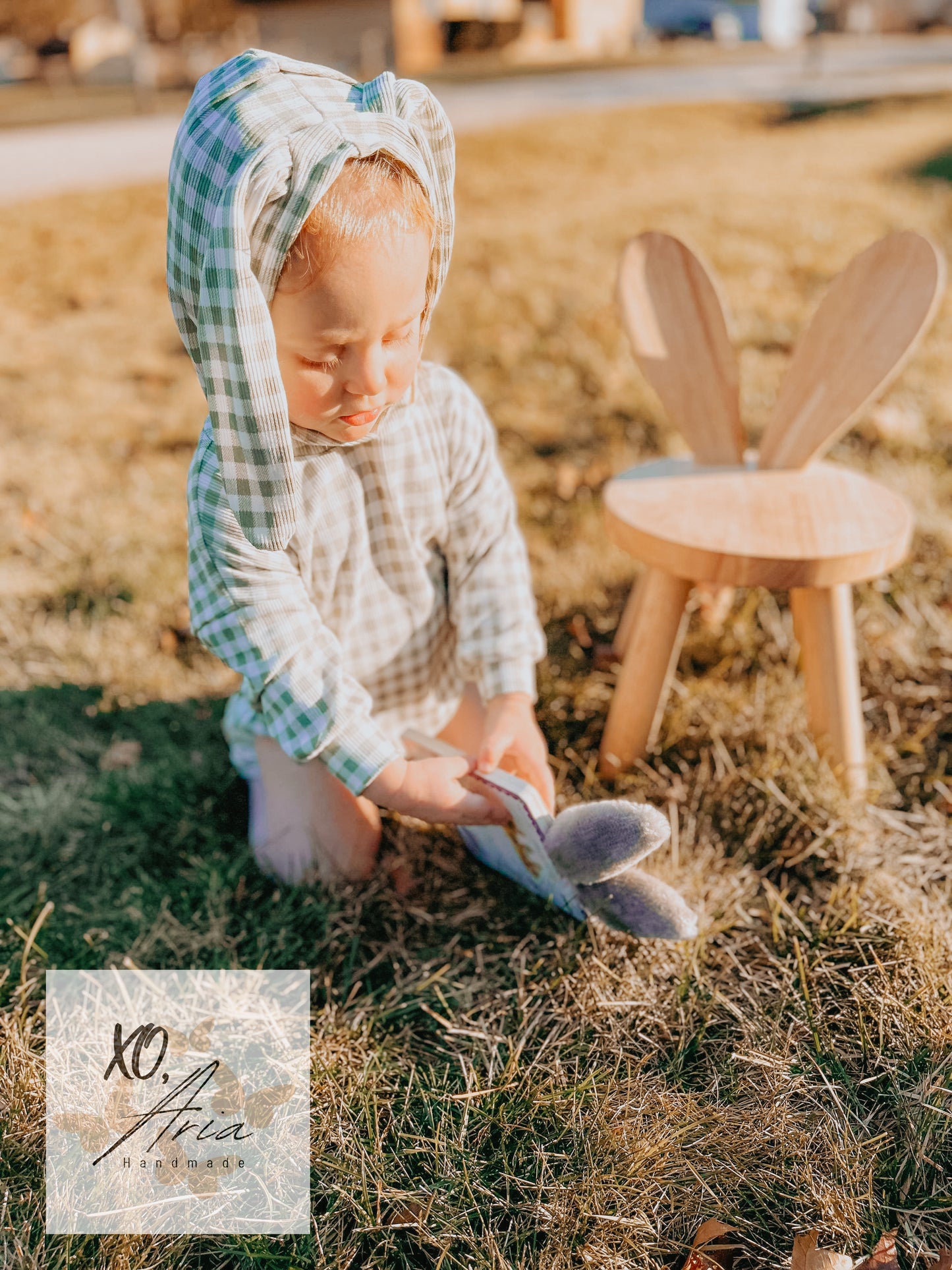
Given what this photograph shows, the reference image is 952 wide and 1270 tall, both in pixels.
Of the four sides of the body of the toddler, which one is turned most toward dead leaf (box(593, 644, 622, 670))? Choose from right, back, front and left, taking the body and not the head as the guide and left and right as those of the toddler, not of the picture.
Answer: left

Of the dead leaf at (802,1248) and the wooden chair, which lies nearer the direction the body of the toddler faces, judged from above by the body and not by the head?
the dead leaf

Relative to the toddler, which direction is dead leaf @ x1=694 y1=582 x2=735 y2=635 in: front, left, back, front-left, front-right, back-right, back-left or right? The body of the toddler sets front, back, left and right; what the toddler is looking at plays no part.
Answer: left

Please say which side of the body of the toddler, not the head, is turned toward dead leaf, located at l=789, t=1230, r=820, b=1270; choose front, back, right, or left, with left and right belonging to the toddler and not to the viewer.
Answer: front

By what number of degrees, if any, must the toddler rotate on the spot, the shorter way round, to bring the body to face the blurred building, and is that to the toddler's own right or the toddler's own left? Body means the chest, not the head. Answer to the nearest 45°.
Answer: approximately 135° to the toddler's own left

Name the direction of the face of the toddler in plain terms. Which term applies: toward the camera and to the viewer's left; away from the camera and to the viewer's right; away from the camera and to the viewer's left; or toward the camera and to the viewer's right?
toward the camera and to the viewer's right

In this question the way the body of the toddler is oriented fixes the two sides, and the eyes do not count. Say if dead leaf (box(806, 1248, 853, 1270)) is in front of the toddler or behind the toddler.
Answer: in front

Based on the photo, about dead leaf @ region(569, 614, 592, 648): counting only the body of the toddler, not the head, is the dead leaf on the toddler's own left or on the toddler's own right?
on the toddler's own left

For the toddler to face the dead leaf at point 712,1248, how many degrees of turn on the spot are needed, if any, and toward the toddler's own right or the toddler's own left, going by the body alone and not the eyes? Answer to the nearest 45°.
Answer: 0° — they already face it

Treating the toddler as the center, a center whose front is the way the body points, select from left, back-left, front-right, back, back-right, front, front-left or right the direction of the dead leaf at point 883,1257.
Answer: front
